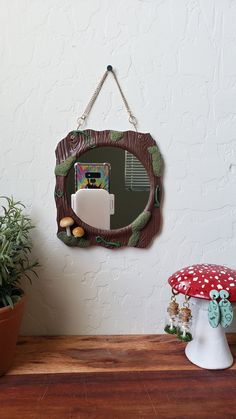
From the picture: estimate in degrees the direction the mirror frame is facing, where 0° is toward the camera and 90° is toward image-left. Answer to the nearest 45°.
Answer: approximately 0°
